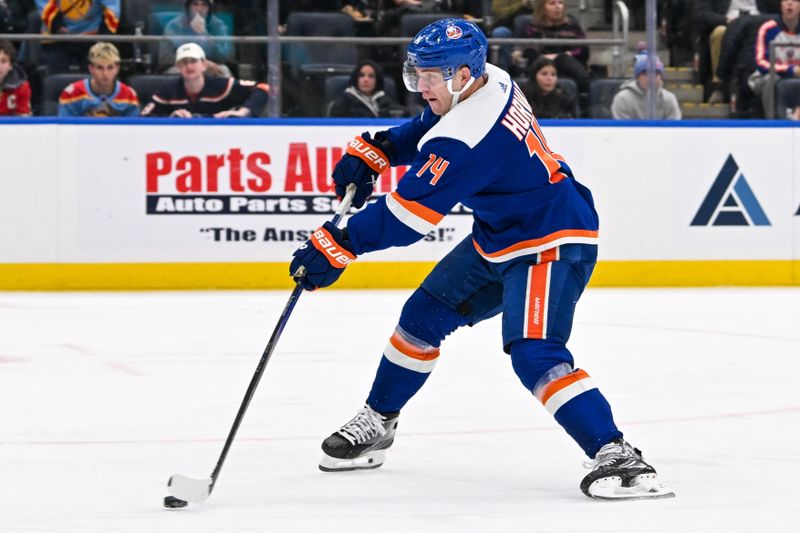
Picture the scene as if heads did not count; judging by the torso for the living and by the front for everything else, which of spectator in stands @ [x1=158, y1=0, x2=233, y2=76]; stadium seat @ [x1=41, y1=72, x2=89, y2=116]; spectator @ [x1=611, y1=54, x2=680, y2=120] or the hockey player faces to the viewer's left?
the hockey player

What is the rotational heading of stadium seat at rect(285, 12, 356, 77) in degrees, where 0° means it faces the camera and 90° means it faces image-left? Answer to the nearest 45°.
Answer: approximately 0°

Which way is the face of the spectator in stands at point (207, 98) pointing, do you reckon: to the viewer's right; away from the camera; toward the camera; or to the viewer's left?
toward the camera

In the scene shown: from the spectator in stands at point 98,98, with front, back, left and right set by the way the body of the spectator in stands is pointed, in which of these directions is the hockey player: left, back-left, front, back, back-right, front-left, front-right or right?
front

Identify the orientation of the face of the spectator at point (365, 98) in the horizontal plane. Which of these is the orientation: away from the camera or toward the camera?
toward the camera

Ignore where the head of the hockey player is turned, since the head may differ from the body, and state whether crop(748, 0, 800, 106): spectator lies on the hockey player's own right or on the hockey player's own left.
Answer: on the hockey player's own right

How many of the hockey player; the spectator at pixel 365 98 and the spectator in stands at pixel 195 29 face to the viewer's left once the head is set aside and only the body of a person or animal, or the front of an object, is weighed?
1

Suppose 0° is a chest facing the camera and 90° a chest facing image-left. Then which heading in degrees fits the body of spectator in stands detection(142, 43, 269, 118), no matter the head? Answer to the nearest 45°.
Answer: approximately 0°

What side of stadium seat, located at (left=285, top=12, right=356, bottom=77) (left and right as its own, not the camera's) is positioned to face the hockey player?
front

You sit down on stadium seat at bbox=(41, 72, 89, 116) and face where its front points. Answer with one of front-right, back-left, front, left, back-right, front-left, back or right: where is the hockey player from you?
front

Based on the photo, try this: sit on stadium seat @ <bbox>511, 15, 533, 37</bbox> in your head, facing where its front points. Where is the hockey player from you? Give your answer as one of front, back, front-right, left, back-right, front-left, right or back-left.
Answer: front

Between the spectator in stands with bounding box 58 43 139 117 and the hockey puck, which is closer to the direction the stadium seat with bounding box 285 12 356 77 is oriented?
the hockey puck

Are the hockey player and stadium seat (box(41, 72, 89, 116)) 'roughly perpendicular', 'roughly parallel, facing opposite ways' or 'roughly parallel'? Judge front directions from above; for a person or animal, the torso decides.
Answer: roughly perpendicular

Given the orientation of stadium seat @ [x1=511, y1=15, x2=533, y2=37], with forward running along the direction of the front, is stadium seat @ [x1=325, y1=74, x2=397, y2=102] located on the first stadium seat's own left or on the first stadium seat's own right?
on the first stadium seat's own right
